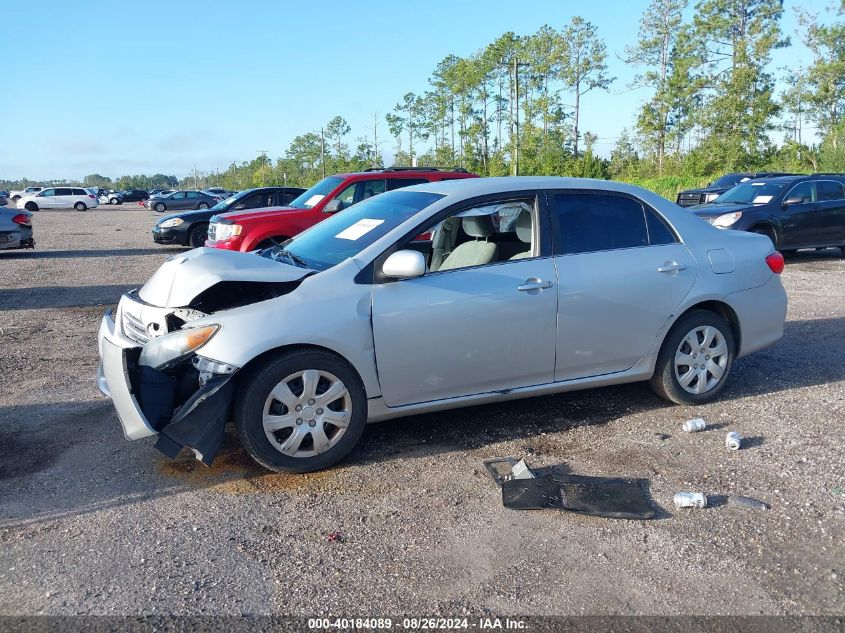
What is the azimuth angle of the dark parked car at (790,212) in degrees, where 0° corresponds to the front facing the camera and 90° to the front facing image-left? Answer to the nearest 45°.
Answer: approximately 45°

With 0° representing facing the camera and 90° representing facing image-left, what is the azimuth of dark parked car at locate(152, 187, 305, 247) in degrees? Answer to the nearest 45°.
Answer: approximately 45°

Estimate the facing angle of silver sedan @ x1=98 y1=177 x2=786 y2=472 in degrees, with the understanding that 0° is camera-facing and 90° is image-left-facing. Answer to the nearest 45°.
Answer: approximately 45°

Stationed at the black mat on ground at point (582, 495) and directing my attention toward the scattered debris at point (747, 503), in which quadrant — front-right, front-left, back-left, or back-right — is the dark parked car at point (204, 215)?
back-left

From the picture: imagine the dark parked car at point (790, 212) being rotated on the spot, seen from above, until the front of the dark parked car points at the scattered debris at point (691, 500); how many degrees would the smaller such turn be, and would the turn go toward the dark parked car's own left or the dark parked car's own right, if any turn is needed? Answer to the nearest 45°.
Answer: approximately 45° to the dark parked car's own left

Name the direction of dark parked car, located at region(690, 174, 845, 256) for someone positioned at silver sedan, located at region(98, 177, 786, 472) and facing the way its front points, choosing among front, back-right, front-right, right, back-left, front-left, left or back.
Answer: back

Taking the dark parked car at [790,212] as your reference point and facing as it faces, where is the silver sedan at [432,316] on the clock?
The silver sedan is roughly at 11 o'clock from the dark parked car.

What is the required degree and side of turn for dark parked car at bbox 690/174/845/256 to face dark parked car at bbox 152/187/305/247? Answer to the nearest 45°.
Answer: approximately 45° to its right

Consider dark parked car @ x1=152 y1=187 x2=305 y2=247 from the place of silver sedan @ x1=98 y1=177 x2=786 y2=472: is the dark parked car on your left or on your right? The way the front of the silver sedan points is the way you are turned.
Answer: on your right
